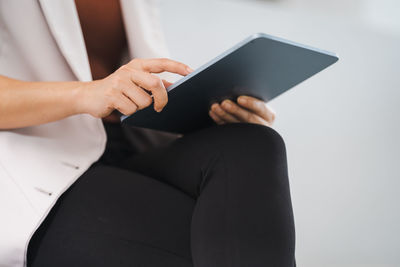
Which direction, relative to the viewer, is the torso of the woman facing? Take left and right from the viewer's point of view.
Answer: facing the viewer and to the right of the viewer
